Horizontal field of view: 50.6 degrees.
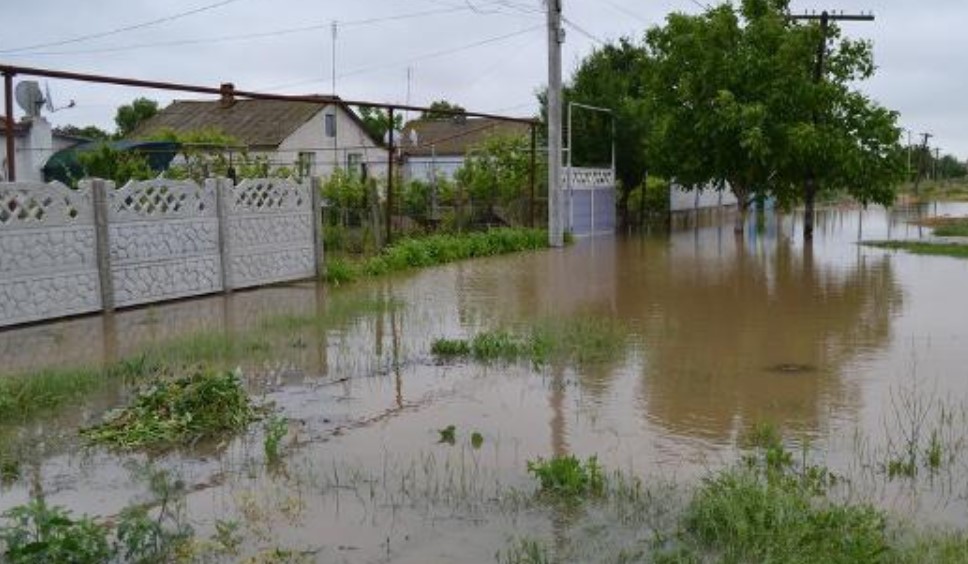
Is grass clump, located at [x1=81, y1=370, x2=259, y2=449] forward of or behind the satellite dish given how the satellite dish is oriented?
forward

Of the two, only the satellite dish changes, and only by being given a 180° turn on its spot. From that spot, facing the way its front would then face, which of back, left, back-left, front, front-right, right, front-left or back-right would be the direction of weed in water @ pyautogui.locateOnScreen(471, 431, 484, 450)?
back-left

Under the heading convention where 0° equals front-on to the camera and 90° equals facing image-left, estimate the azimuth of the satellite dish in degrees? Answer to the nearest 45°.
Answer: approximately 315°

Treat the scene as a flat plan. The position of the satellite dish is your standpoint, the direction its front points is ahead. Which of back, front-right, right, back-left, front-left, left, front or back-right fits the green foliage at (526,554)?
front-right

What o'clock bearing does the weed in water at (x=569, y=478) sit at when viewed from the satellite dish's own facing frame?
The weed in water is roughly at 1 o'clock from the satellite dish.

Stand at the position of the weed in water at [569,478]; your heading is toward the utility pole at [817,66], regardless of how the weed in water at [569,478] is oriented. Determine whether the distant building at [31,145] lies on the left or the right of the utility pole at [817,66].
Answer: left

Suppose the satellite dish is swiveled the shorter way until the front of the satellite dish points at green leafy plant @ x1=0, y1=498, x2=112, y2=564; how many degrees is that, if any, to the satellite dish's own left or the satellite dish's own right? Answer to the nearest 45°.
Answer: approximately 45° to the satellite dish's own right

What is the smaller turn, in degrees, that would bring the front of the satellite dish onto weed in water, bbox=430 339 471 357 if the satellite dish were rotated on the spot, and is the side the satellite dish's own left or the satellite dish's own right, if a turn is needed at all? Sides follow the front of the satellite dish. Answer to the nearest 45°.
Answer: approximately 45° to the satellite dish's own right

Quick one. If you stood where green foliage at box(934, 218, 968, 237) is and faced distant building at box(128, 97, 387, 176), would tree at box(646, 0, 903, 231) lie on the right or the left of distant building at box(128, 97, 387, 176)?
left
